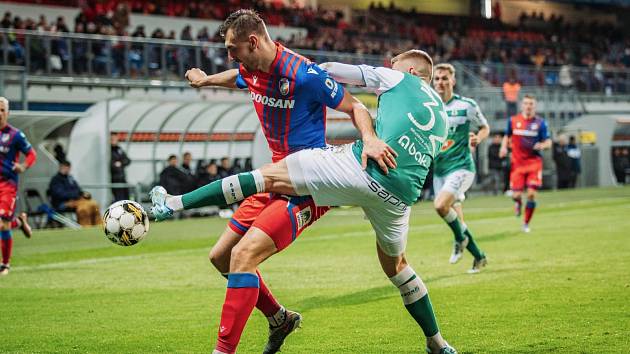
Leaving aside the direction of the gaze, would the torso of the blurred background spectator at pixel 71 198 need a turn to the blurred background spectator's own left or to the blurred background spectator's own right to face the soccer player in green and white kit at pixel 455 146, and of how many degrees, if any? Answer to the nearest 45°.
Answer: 0° — they already face them

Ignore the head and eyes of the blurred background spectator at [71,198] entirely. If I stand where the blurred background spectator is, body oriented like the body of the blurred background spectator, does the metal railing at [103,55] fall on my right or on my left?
on my left

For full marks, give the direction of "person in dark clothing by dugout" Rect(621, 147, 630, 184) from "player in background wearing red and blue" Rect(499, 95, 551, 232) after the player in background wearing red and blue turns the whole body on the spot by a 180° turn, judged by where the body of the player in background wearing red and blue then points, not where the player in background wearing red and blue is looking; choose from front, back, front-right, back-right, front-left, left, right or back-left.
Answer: front

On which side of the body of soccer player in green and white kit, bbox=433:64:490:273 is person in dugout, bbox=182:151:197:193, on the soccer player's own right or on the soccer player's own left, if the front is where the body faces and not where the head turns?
on the soccer player's own right

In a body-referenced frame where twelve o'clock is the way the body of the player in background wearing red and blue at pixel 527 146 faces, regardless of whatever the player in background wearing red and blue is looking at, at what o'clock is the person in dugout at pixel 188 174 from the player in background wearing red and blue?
The person in dugout is roughly at 4 o'clock from the player in background wearing red and blue.
